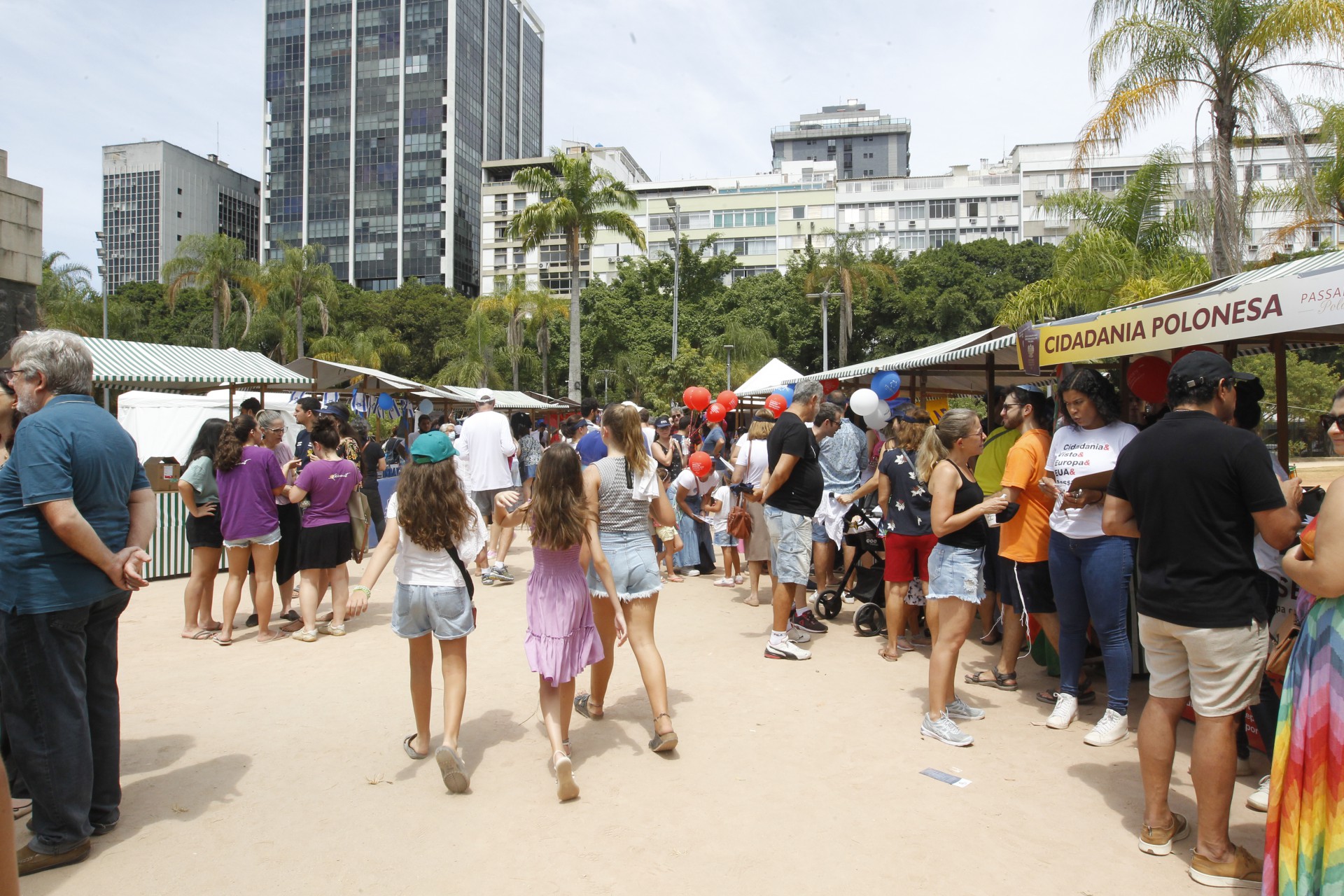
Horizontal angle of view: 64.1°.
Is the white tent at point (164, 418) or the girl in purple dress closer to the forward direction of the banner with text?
the girl in purple dress

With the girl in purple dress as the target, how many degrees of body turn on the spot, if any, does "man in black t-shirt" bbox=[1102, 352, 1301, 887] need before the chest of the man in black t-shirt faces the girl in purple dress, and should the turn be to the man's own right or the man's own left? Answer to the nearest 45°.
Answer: approximately 135° to the man's own left

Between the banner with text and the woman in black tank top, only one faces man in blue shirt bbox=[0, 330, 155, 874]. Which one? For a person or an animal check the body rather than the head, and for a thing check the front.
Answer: the banner with text

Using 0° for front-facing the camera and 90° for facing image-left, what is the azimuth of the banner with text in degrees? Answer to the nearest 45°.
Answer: approximately 45°

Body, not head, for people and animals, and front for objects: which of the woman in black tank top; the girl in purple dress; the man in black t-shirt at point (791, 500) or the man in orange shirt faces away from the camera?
the girl in purple dress

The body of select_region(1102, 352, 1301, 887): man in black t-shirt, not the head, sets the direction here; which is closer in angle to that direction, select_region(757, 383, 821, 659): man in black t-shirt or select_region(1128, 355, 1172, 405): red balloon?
the red balloon

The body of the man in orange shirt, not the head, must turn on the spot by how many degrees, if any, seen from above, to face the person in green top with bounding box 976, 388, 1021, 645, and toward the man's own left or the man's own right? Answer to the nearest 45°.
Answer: approximately 90° to the man's own right

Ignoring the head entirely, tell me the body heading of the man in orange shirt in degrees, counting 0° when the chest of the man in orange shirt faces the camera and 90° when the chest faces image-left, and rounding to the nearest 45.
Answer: approximately 90°

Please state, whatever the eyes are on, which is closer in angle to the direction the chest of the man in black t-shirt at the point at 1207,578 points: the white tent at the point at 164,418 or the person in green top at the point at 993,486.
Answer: the person in green top

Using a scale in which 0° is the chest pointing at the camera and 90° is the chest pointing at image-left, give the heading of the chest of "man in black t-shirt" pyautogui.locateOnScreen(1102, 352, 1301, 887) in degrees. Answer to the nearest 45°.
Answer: approximately 225°

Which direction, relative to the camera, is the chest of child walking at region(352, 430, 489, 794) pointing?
away from the camera

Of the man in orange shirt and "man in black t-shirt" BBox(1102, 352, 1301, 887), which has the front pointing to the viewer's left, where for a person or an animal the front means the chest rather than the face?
the man in orange shirt

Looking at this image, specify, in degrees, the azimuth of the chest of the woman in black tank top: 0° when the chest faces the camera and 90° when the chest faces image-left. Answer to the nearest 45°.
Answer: approximately 270°
